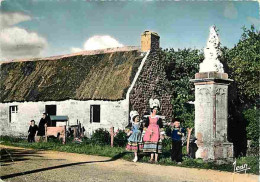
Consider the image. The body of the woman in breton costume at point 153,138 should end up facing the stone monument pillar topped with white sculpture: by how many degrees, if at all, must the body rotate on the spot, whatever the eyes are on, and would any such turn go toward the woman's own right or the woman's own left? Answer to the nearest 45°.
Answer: approximately 90° to the woman's own left

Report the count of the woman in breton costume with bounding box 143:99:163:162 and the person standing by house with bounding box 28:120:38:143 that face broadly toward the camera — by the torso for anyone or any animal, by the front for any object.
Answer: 2

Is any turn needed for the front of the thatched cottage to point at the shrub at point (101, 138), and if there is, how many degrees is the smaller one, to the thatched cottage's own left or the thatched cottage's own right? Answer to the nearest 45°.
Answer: approximately 45° to the thatched cottage's own left

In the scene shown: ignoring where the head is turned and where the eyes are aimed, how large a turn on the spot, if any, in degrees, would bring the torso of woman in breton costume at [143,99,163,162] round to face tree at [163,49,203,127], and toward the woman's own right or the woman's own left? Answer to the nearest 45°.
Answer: approximately 180°

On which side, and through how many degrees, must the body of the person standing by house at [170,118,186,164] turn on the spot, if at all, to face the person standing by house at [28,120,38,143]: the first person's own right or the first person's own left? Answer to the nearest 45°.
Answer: approximately 135° to the first person's own right

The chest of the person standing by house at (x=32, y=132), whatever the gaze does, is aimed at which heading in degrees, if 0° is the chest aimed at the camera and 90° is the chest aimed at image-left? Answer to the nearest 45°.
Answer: approximately 0°

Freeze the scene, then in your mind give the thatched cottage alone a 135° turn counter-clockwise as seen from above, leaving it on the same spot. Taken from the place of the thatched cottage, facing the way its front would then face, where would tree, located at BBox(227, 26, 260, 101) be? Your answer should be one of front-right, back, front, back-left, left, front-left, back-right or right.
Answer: front-right

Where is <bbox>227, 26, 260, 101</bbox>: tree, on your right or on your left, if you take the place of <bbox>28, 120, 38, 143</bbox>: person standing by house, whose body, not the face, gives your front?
on your left

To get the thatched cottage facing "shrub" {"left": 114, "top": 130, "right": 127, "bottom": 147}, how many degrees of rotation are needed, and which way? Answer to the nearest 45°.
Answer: approximately 45° to its left

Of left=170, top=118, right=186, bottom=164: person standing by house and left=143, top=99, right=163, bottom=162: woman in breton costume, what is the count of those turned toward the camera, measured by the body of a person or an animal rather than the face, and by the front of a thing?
2

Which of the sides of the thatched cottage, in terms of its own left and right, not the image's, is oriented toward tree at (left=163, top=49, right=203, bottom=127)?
left
